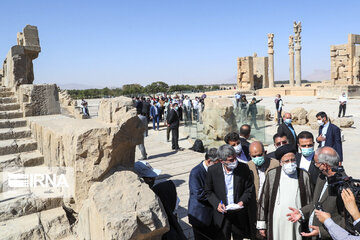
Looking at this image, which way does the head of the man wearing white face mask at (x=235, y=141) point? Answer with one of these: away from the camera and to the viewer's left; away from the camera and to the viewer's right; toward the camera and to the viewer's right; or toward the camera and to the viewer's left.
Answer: toward the camera and to the viewer's right

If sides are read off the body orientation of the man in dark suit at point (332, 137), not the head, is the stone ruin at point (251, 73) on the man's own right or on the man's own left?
on the man's own right

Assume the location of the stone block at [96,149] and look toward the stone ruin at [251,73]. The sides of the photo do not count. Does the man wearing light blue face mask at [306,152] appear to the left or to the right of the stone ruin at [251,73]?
right

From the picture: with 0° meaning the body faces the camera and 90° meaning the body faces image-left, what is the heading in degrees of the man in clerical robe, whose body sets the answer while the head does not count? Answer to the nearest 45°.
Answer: approximately 0°

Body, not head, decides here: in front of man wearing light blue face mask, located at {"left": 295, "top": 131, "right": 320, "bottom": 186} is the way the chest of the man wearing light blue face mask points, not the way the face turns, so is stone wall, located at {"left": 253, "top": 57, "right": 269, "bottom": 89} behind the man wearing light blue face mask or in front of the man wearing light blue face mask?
behind

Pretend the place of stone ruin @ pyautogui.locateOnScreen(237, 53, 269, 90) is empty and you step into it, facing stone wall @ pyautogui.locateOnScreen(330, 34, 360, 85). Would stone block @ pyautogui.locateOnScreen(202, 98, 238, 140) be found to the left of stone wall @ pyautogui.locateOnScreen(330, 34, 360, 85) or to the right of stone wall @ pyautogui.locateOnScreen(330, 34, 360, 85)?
right

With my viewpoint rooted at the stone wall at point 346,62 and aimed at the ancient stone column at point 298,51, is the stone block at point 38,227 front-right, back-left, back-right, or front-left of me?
back-left

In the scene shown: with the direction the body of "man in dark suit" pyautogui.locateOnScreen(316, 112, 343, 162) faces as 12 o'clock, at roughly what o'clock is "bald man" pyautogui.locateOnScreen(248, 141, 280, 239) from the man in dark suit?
The bald man is roughly at 11 o'clock from the man in dark suit.

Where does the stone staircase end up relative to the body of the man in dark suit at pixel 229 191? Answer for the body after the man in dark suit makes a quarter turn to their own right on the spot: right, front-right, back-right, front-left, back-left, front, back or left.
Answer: front

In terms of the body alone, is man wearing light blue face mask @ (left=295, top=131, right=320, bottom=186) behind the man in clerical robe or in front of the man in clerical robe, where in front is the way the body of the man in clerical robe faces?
behind

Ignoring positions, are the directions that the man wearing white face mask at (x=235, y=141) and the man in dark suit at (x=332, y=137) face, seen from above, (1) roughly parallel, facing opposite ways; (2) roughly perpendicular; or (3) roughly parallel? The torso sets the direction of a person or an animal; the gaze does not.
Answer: roughly perpendicular

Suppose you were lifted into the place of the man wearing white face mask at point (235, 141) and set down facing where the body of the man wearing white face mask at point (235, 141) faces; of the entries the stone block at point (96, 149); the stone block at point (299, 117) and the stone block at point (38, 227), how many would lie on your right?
2
